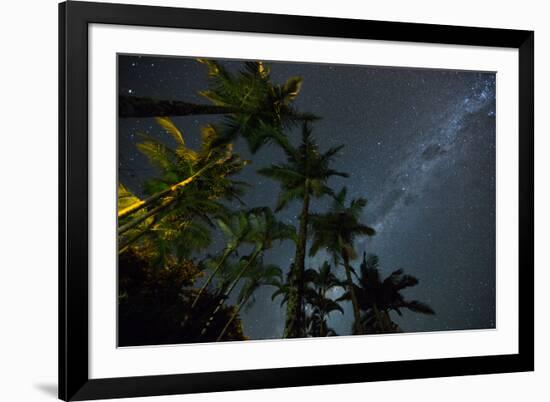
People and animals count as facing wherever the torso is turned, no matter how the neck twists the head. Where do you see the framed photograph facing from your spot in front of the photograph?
facing the viewer and to the right of the viewer
